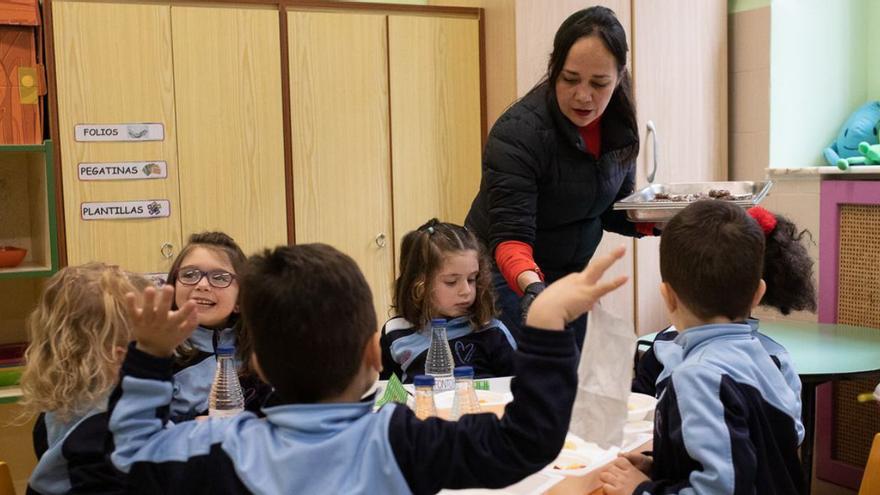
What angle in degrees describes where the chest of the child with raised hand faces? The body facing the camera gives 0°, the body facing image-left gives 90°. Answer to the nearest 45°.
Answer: approximately 180°

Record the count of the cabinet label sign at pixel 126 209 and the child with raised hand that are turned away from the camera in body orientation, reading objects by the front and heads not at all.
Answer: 1

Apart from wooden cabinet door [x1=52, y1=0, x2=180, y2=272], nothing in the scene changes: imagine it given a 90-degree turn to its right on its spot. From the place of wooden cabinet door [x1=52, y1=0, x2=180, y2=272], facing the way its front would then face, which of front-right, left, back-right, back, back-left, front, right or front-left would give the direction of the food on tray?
back-left

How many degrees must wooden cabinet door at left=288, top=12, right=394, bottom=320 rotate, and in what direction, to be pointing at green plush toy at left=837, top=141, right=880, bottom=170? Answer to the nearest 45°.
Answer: approximately 90° to its left

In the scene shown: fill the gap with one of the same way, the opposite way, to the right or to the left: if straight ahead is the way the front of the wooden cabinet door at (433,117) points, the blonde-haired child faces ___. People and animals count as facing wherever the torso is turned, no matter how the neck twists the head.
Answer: the opposite way

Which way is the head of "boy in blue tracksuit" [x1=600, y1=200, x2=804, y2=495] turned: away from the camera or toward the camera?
away from the camera

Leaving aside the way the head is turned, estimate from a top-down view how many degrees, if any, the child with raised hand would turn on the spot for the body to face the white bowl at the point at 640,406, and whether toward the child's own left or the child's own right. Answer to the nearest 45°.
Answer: approximately 45° to the child's own right

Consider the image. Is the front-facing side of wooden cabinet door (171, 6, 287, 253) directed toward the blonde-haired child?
yes

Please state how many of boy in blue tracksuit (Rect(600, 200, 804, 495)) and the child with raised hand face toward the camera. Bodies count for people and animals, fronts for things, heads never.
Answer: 0

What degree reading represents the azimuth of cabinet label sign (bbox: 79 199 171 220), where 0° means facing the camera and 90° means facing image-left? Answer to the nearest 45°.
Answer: approximately 0°

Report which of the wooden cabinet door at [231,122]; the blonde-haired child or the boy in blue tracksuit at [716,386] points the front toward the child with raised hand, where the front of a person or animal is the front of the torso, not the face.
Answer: the wooden cabinet door

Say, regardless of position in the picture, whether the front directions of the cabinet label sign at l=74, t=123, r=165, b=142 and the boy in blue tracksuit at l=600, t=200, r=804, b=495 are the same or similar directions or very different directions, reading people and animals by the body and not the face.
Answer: very different directions

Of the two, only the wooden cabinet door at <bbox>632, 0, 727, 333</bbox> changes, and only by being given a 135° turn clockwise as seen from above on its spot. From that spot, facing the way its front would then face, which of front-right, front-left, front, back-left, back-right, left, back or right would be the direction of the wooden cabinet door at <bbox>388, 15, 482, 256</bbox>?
left
